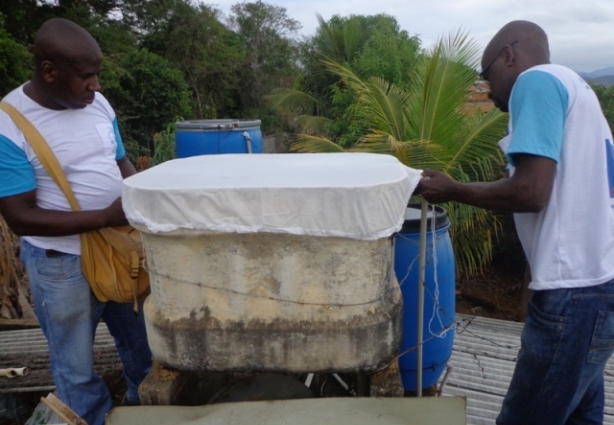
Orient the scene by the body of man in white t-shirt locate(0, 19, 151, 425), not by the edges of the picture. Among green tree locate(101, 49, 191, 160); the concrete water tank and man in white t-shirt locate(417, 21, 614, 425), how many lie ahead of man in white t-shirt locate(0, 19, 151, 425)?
2

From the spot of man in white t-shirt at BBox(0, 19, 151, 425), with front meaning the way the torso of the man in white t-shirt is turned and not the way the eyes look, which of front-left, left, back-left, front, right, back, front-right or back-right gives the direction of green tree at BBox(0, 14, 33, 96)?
back-left

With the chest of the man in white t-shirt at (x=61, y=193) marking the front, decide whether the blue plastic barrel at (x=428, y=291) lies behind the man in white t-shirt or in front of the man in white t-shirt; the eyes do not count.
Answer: in front

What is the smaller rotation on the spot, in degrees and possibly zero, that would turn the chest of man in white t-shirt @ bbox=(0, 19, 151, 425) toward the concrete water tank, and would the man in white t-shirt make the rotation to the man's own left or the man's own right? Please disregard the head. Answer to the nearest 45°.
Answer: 0° — they already face it

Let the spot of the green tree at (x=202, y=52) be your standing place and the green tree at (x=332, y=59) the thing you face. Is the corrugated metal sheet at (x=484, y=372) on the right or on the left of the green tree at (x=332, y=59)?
right

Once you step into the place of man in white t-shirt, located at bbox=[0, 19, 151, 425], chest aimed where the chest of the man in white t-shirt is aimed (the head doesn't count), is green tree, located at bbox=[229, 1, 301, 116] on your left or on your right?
on your left

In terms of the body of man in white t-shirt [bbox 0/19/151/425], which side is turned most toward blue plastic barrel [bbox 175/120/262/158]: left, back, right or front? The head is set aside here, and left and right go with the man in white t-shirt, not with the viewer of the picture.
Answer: left

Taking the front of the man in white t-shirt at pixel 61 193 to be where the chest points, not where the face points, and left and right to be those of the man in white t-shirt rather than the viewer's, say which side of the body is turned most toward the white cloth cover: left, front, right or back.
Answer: front

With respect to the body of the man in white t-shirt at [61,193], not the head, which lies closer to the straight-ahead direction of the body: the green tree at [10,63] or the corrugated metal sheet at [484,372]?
the corrugated metal sheet

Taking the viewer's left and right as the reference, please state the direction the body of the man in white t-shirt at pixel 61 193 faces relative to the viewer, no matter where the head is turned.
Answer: facing the viewer and to the right of the viewer
